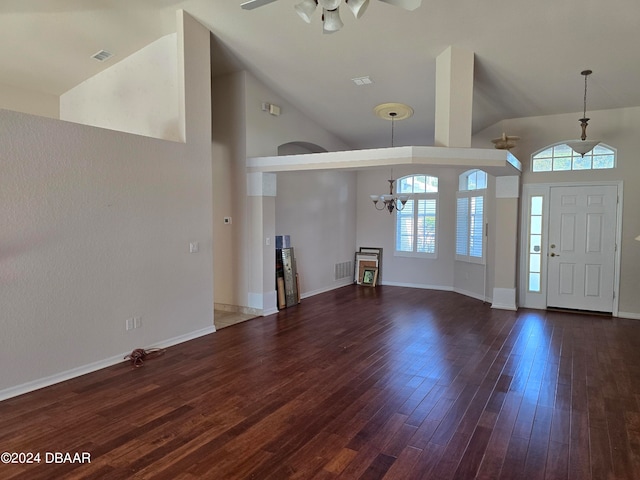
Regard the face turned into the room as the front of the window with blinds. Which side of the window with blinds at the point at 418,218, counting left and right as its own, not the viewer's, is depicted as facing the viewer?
front

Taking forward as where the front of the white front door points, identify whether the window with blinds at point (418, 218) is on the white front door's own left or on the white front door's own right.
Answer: on the white front door's own right

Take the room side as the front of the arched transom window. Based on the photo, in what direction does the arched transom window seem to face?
toward the camera

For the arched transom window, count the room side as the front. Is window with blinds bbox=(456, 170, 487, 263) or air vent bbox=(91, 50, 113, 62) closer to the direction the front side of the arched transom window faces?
the air vent

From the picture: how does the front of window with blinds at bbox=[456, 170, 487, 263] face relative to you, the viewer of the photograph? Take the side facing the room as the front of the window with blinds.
facing the viewer and to the left of the viewer

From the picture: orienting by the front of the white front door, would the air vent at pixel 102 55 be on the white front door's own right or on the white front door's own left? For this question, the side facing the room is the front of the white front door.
on the white front door's own right

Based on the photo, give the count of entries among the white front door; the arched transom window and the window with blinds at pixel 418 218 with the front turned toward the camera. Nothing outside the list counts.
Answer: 3

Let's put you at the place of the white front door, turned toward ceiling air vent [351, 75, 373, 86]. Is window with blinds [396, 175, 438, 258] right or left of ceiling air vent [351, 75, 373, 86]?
right

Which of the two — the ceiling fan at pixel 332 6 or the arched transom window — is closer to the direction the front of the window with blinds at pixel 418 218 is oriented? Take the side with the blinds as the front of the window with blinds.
the ceiling fan

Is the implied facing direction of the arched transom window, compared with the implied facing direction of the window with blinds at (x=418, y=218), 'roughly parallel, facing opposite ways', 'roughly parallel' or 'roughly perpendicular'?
roughly parallel

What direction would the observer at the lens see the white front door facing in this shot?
facing the viewer

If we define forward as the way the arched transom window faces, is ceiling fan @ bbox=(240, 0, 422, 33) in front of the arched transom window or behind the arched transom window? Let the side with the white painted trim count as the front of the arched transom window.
in front

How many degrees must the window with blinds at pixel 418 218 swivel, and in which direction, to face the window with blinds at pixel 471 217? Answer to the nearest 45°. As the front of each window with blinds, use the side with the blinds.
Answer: approximately 45° to its left

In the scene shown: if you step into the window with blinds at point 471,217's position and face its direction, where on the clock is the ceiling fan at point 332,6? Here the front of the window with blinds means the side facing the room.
The ceiling fan is roughly at 11 o'clock from the window with blinds.

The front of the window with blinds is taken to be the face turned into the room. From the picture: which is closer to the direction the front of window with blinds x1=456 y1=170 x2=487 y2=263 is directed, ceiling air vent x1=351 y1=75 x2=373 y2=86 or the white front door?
the ceiling air vent

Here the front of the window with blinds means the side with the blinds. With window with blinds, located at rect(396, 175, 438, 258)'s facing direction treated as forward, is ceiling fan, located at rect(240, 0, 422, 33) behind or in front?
in front

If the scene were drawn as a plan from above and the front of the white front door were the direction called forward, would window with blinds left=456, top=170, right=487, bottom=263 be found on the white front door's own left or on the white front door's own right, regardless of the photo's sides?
on the white front door's own right

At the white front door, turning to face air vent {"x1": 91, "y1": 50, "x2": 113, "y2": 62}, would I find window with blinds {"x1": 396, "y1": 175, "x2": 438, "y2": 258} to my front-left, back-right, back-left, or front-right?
front-right
